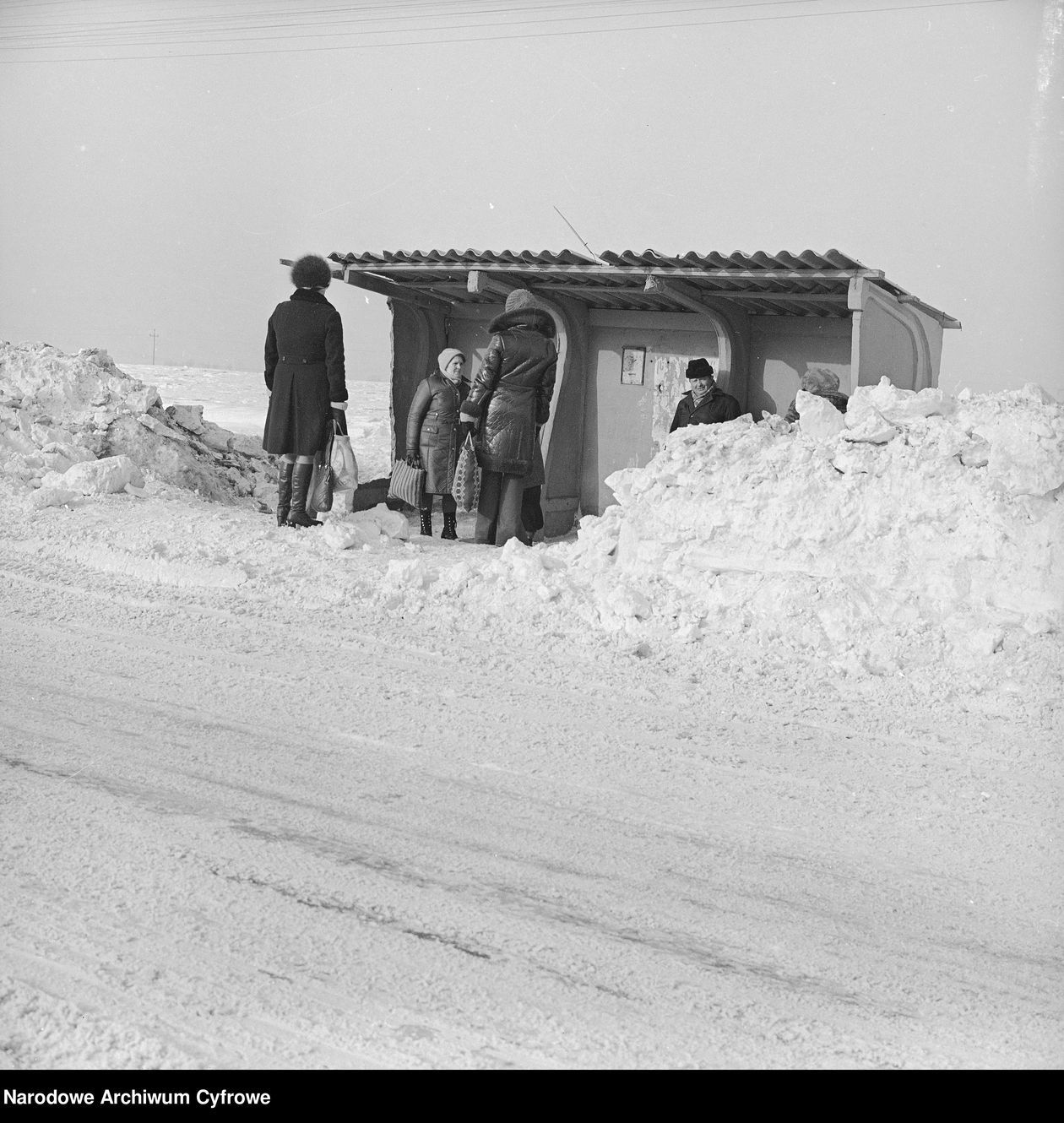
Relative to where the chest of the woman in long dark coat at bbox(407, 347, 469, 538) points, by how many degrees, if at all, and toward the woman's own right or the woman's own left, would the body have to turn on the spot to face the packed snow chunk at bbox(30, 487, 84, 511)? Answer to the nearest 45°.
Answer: approximately 135° to the woman's own right

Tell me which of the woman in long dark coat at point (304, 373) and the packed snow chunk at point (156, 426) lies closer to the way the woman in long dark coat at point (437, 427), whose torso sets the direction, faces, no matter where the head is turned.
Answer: the woman in long dark coat

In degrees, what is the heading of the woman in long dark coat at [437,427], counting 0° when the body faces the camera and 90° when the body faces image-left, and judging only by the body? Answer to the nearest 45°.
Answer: approximately 315°

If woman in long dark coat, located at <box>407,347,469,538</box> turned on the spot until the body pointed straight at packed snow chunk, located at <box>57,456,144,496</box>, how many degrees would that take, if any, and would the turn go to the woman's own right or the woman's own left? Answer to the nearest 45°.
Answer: approximately 135° to the woman's own right
